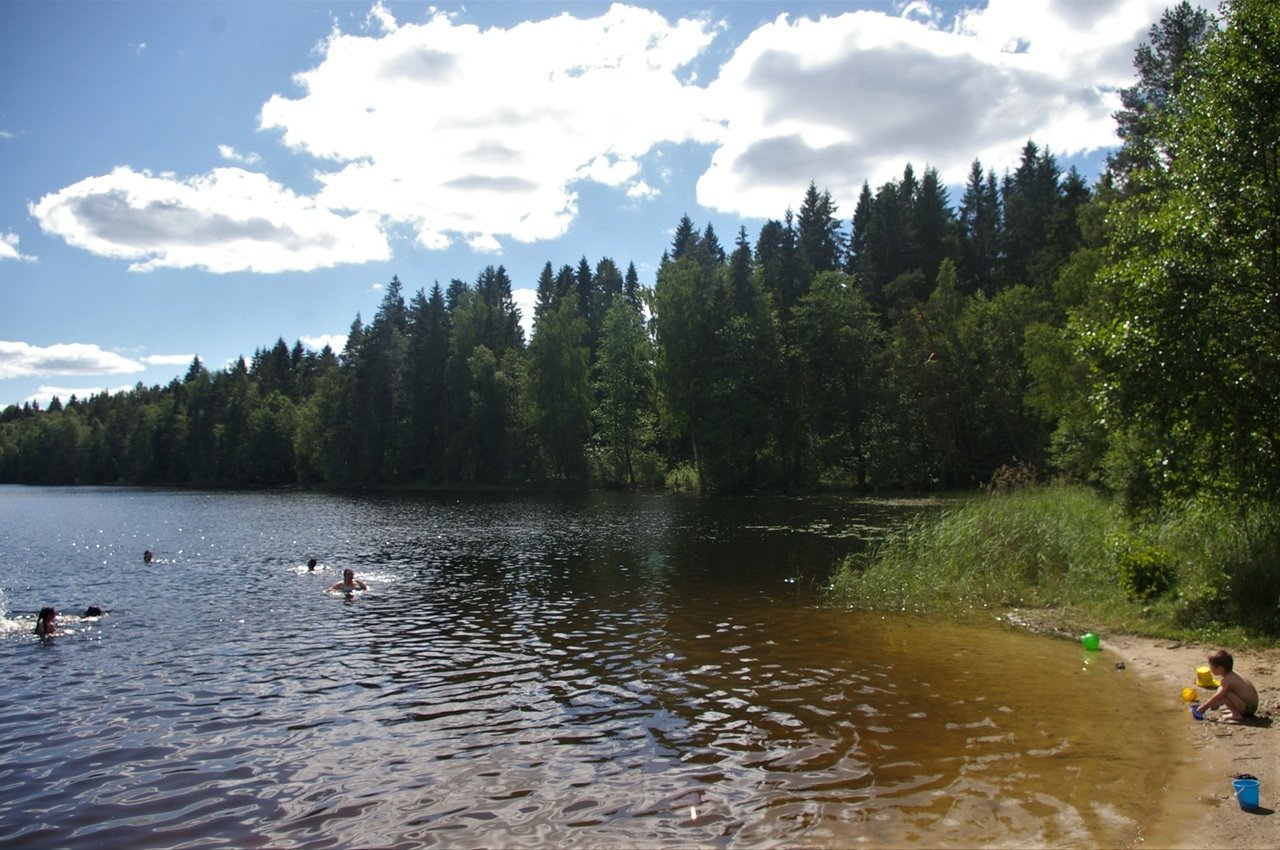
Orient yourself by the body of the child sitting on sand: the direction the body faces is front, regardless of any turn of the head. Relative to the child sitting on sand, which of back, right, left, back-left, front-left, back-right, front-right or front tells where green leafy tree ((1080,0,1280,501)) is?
right

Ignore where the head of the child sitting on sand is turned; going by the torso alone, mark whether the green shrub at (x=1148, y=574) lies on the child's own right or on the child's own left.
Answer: on the child's own right

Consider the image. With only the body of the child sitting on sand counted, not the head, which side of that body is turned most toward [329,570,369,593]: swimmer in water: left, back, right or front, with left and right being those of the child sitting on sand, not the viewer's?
front

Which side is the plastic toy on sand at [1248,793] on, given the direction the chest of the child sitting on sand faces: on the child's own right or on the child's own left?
on the child's own left

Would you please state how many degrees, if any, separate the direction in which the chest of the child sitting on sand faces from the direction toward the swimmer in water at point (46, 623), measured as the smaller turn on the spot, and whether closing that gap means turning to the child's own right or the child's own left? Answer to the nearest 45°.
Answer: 0° — they already face them

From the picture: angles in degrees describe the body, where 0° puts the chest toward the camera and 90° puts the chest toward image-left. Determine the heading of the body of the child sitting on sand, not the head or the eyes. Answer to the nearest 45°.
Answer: approximately 90°

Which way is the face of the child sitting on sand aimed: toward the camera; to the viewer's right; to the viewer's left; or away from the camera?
to the viewer's left

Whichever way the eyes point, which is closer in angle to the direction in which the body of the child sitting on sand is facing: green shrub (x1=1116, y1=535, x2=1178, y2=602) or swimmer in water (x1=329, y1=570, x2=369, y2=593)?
the swimmer in water

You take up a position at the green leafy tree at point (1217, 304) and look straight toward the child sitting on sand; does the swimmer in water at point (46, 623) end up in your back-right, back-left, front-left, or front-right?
front-right
